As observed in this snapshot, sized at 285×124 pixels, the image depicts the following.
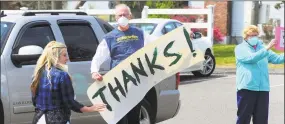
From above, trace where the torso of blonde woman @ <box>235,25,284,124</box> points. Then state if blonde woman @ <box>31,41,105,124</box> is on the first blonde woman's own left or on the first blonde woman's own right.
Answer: on the first blonde woman's own right

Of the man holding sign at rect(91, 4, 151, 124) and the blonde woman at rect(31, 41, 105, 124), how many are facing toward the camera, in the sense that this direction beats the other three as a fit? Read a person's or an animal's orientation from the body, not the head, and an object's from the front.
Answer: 1

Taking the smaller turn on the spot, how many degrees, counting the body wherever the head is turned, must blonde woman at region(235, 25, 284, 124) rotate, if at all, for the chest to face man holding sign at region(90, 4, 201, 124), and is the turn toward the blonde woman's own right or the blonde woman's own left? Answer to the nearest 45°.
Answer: approximately 90° to the blonde woman's own right

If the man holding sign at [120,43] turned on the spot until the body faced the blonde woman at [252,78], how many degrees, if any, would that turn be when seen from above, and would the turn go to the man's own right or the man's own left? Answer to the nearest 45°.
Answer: approximately 90° to the man's own left

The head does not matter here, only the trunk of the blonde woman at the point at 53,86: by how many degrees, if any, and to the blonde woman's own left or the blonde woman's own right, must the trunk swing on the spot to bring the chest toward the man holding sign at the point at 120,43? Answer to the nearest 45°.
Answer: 0° — they already face them
